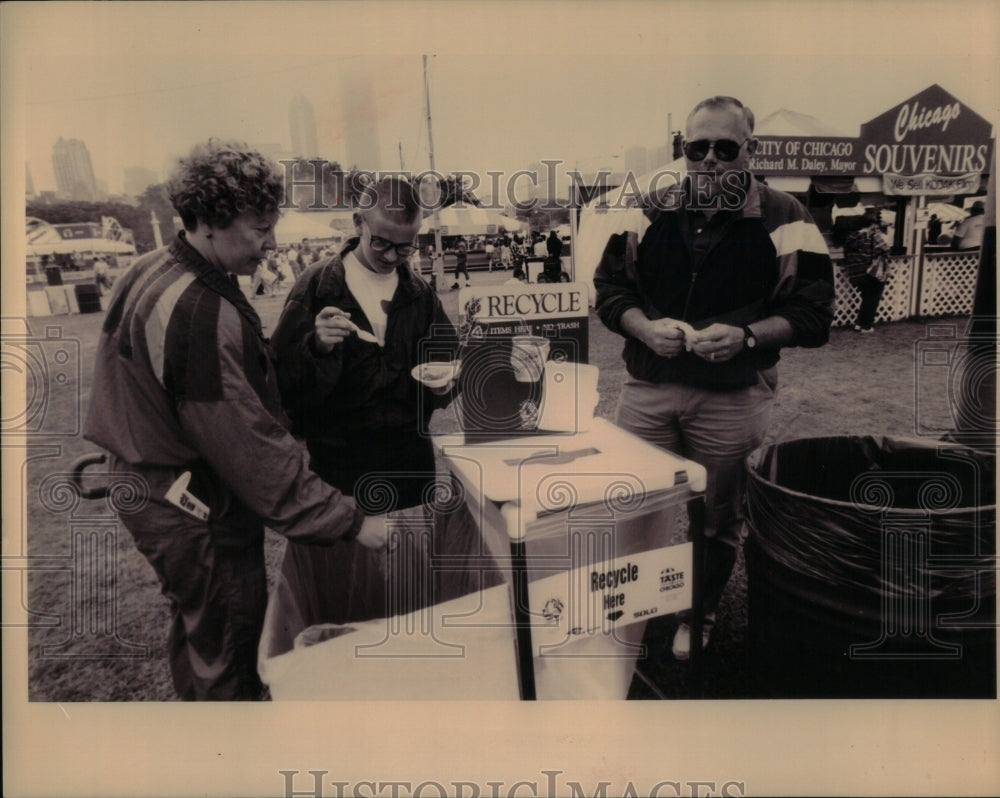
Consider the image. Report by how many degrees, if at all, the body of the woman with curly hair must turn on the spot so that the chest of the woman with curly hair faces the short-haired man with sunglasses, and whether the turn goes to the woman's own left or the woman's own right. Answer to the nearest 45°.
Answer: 0° — they already face them

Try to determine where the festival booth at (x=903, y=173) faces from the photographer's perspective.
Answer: facing the viewer

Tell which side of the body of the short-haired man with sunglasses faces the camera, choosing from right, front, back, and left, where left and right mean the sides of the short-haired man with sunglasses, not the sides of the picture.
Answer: front

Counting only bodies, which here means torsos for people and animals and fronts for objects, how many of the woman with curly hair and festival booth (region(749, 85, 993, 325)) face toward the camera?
1

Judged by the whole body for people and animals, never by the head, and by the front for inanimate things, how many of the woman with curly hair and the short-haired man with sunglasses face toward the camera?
1

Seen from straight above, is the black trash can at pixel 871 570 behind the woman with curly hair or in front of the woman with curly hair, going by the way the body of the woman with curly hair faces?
in front

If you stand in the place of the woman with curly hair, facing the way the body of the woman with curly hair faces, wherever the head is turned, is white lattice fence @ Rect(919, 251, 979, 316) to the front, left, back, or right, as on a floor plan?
front

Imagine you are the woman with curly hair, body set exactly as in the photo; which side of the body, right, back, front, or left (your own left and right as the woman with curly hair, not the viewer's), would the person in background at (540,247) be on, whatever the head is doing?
left

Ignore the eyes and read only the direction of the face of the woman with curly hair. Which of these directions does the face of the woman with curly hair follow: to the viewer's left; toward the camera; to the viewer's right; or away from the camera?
to the viewer's right

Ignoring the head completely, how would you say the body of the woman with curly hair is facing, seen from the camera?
to the viewer's right

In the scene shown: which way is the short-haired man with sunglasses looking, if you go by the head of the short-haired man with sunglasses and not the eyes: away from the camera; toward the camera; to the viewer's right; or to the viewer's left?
toward the camera
